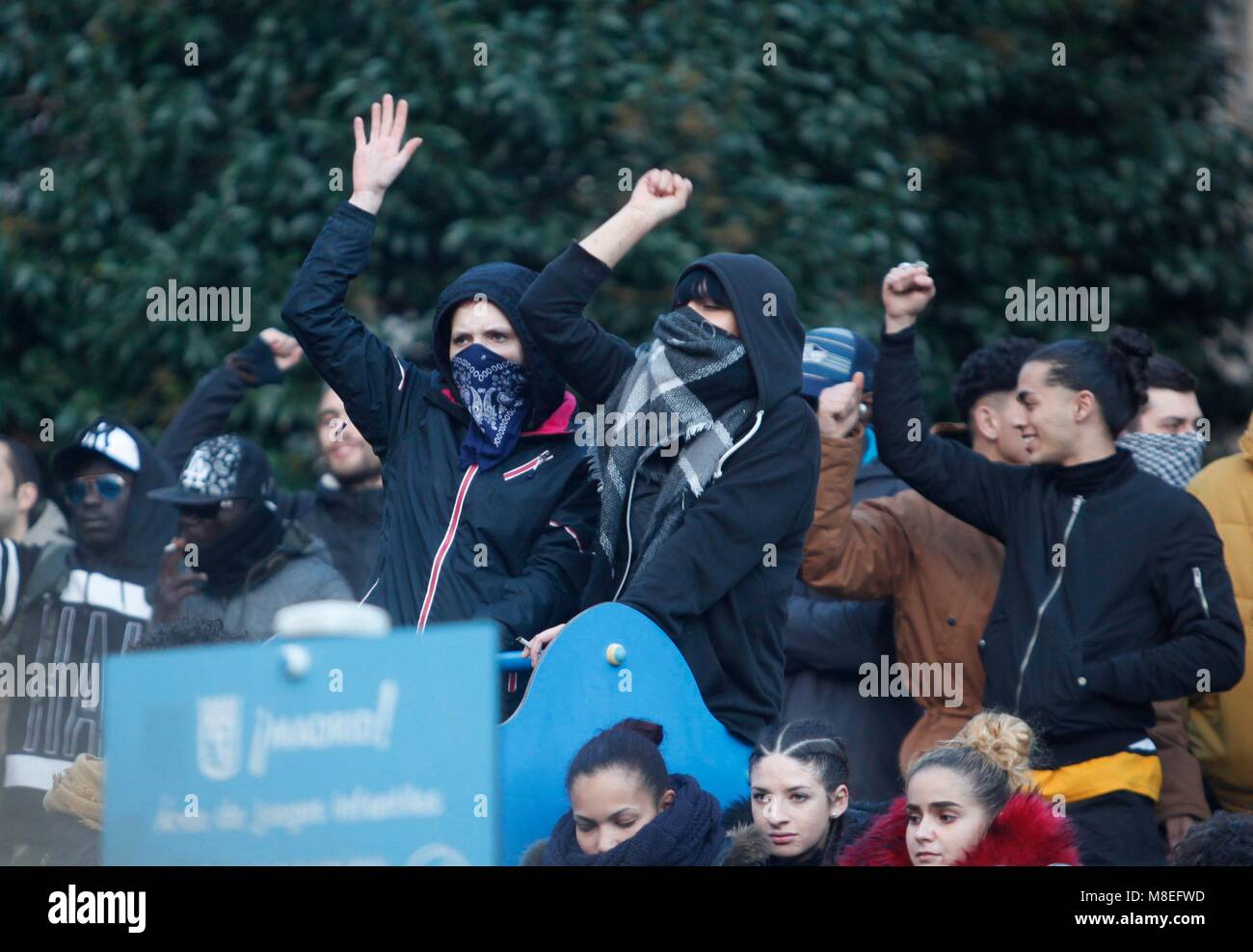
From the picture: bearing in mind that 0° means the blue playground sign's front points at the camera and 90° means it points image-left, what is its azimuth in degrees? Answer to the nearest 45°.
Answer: approximately 0°

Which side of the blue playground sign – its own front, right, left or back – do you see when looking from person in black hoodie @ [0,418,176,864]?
back

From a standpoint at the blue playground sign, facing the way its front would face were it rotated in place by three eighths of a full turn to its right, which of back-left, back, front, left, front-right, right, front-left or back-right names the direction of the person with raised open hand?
front-right

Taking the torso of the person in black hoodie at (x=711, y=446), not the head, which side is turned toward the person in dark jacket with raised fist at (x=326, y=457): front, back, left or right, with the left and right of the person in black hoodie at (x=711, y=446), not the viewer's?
right

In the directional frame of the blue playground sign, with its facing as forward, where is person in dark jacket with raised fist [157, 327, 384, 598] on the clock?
The person in dark jacket with raised fist is roughly at 6 o'clock from the blue playground sign.

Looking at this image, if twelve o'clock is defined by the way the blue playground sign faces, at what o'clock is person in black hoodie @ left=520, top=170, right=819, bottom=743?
The person in black hoodie is roughly at 7 o'clock from the blue playground sign.
